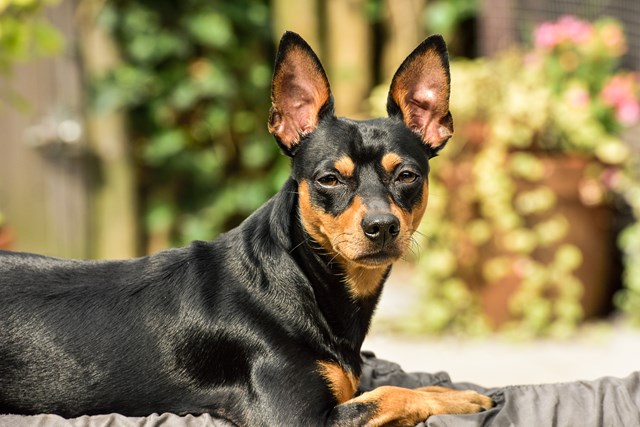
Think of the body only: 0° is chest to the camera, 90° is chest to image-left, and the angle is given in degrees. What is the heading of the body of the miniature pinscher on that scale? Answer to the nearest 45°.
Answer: approximately 270°

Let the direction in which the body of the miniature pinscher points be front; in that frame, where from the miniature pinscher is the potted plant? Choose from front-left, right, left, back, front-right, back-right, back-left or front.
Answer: front-left

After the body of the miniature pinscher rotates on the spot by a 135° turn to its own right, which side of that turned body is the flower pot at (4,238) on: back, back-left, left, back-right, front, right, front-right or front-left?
right

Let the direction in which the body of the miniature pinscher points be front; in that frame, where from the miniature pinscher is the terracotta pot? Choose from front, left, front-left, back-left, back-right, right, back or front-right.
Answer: front-left
